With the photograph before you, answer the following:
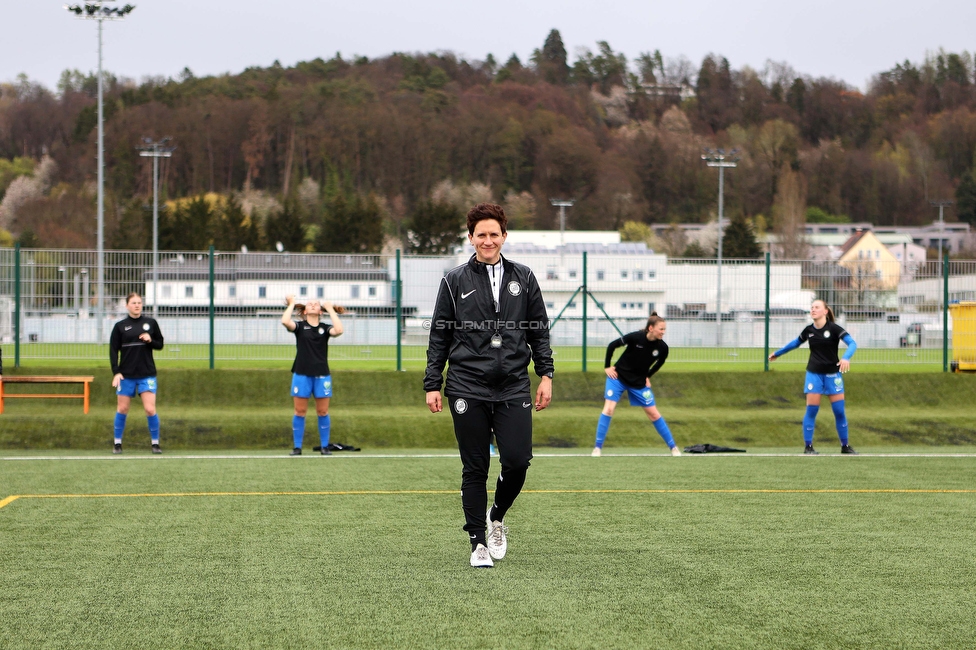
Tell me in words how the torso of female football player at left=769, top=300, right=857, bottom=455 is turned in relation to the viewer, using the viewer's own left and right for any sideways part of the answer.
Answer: facing the viewer

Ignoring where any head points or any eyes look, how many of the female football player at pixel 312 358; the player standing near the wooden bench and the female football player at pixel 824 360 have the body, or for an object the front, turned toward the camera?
3

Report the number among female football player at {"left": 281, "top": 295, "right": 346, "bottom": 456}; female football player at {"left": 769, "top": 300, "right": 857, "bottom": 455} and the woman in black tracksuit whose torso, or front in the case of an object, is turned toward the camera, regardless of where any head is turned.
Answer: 3

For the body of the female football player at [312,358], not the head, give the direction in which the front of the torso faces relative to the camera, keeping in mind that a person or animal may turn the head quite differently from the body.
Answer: toward the camera

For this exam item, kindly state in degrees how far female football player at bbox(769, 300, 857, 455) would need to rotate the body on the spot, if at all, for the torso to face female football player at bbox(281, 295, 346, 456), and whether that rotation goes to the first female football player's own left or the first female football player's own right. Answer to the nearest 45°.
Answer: approximately 90° to the first female football player's own right

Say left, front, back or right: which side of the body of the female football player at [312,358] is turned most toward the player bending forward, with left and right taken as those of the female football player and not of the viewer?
left

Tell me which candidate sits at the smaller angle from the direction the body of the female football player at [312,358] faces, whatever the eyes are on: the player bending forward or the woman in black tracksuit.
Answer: the woman in black tracksuit

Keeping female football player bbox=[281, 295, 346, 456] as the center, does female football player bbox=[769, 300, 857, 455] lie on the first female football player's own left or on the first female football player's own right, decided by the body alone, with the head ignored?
on the first female football player's own left
